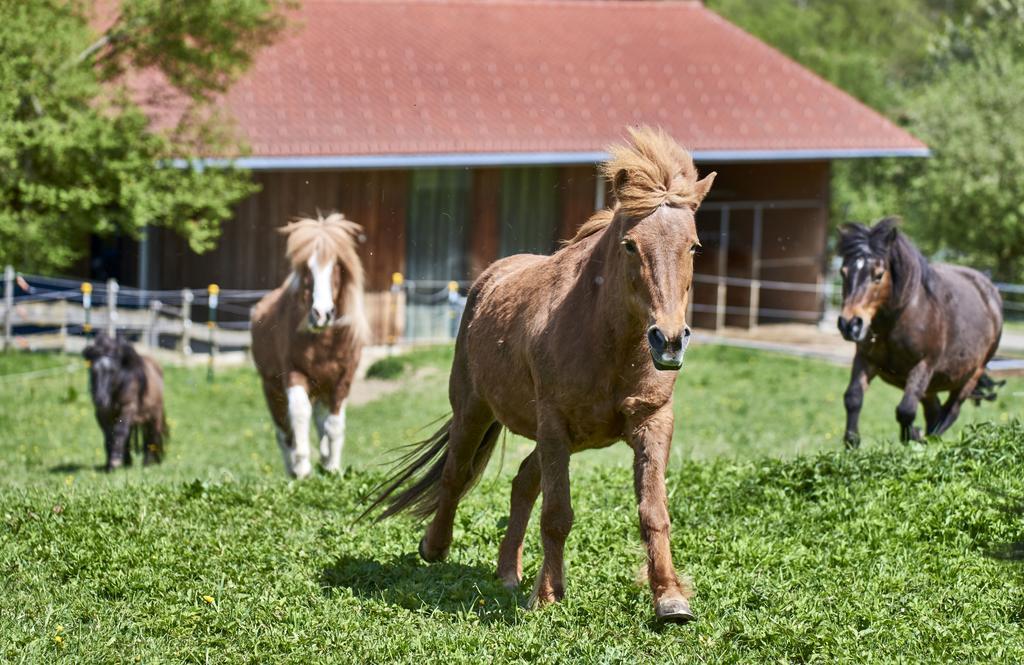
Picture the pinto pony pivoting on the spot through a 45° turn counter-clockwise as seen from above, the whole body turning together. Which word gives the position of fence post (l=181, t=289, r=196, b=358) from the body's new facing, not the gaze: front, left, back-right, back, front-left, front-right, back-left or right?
back-left

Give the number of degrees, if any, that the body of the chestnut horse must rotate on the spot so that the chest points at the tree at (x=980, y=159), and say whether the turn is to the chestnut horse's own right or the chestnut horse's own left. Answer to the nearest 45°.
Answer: approximately 135° to the chestnut horse's own left

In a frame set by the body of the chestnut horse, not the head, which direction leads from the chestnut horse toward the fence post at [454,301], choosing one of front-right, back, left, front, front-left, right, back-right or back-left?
back-left

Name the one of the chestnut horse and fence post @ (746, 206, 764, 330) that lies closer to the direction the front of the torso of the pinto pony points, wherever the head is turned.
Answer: the chestnut horse

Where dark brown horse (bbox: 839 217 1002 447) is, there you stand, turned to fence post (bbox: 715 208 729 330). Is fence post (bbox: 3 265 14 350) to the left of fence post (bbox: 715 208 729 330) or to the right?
left

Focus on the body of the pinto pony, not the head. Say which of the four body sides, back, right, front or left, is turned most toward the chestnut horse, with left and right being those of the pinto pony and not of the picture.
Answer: front

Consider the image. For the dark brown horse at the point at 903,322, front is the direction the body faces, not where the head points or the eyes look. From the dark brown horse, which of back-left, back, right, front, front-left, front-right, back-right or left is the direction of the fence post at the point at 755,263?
back-right

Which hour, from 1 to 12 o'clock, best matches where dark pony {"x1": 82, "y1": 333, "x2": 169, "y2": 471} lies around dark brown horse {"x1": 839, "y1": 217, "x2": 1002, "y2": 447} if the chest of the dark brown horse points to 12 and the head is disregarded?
The dark pony is roughly at 2 o'clock from the dark brown horse.

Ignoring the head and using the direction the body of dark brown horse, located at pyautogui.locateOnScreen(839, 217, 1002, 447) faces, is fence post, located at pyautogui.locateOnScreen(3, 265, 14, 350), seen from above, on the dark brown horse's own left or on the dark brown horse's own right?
on the dark brown horse's own right

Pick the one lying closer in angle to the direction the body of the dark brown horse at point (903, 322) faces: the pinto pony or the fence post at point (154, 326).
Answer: the pinto pony

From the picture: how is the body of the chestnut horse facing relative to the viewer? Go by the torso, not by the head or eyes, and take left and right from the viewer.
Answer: facing the viewer and to the right of the viewer

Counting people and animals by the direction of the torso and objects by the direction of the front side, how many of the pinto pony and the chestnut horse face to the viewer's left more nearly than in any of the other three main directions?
0

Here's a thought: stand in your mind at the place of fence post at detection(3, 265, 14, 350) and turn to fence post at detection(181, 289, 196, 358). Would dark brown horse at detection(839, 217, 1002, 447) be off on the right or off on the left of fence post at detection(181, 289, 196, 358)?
right

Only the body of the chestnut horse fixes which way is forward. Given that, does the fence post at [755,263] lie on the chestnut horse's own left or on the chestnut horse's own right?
on the chestnut horse's own left

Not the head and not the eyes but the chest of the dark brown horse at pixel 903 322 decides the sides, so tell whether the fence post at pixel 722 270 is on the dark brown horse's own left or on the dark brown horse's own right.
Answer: on the dark brown horse's own right

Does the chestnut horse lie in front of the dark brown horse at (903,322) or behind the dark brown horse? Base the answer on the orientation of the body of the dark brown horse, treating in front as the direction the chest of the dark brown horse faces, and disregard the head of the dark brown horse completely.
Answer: in front

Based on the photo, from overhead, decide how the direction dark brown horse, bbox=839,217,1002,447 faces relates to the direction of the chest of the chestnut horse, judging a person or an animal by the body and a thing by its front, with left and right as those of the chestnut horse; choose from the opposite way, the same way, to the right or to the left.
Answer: to the right
